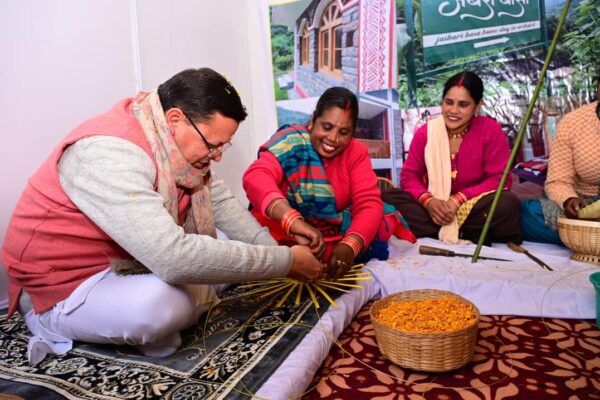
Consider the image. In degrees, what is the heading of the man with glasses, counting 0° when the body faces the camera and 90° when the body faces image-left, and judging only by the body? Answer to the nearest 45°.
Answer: approximately 270°

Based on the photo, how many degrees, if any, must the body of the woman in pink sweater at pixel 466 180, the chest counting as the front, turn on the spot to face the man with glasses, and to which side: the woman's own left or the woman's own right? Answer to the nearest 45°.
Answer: approximately 45° to the woman's own right

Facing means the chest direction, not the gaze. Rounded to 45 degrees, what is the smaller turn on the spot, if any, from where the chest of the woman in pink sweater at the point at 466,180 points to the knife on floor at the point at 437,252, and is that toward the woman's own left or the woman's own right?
0° — they already face it

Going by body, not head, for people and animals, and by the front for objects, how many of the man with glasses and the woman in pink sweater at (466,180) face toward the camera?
1

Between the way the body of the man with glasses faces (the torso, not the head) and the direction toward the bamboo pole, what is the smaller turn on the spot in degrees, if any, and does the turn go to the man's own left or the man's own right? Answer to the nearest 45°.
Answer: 0° — they already face it

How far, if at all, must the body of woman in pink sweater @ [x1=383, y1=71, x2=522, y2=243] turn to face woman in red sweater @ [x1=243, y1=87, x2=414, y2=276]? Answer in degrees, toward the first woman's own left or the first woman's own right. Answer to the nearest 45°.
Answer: approximately 45° to the first woman's own right

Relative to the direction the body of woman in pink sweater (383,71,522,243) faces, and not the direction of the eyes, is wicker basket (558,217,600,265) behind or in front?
in front

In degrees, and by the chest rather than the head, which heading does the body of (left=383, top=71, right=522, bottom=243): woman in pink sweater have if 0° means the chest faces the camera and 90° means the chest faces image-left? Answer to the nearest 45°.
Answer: approximately 0°

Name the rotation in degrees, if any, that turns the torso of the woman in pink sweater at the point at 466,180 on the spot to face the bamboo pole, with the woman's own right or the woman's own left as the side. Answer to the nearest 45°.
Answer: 0° — they already face it

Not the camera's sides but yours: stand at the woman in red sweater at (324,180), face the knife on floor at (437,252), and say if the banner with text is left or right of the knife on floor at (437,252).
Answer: left

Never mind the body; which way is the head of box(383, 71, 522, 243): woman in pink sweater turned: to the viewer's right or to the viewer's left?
to the viewer's left

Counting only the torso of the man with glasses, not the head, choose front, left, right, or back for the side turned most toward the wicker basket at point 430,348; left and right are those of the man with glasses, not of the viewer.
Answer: front

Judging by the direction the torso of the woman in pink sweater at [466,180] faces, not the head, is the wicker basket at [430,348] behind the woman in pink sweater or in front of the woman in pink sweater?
in front

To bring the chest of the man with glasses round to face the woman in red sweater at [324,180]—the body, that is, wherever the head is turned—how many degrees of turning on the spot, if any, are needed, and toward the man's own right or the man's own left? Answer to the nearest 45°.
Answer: approximately 45° to the man's own left
